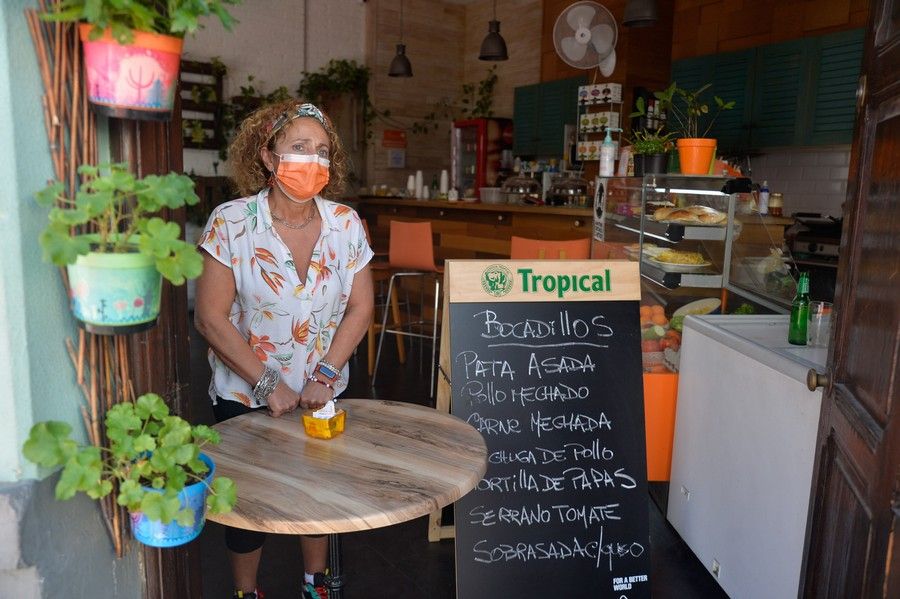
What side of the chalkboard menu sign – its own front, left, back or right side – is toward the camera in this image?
front

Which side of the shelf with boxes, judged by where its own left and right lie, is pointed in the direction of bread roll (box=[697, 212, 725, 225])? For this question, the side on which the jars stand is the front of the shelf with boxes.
front

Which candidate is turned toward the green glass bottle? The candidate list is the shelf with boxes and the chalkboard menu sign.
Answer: the shelf with boxes

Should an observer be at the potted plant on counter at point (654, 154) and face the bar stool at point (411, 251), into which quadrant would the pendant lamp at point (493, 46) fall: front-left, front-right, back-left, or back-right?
front-right

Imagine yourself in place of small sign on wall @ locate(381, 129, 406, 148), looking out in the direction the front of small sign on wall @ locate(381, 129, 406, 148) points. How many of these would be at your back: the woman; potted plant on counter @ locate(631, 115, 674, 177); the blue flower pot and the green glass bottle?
0

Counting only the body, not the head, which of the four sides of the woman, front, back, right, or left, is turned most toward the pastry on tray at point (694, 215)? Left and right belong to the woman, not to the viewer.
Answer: left

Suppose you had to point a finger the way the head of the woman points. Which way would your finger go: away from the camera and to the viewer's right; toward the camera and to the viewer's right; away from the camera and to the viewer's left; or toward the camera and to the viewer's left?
toward the camera and to the viewer's right

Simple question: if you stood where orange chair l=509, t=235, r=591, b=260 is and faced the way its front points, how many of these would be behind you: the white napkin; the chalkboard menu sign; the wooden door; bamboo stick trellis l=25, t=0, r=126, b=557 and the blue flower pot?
5

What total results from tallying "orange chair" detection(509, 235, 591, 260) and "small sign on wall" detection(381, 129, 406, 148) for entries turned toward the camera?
1

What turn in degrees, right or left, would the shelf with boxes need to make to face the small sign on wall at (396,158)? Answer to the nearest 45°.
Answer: approximately 135° to its right

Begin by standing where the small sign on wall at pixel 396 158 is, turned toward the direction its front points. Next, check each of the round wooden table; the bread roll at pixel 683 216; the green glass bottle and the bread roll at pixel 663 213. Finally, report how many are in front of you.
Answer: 4

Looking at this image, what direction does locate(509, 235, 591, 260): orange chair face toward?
away from the camera

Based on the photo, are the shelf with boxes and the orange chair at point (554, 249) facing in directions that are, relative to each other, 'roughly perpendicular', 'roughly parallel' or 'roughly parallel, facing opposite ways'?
roughly parallel, facing opposite ways

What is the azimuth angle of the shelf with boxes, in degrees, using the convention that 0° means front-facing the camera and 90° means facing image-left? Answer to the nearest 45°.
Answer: approximately 0°

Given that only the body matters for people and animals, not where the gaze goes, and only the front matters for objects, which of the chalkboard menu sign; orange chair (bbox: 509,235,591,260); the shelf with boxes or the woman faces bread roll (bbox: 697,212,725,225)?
the shelf with boxes

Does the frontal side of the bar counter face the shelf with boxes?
no

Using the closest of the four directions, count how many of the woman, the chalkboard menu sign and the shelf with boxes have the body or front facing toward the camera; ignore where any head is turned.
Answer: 3

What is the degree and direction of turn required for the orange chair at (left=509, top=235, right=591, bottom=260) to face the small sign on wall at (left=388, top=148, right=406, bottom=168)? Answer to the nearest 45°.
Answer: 0° — it already faces it

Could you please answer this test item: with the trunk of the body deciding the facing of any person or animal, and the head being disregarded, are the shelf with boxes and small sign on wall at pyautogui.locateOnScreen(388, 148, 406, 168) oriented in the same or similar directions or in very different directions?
same or similar directions
